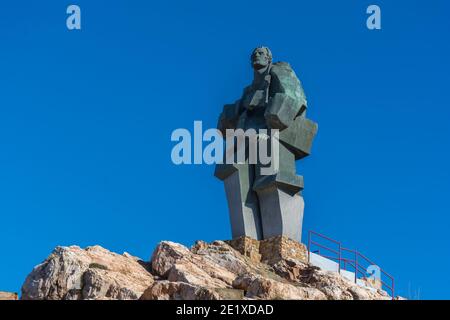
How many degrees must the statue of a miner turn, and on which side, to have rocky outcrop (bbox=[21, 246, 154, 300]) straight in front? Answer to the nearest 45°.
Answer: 0° — it already faces it

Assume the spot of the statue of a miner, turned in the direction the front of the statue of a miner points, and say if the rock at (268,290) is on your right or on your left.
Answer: on your left

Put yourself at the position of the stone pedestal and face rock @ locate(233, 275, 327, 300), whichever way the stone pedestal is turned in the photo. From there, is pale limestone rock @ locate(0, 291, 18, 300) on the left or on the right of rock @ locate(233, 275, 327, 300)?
right

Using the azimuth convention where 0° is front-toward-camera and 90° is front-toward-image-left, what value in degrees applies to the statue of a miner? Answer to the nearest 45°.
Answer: approximately 45°

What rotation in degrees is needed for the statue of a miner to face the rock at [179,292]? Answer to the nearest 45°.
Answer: approximately 45° to its left

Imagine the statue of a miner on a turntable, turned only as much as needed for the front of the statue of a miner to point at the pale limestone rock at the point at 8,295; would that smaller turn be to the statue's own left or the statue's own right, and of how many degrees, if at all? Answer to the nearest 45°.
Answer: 0° — it already faces it
